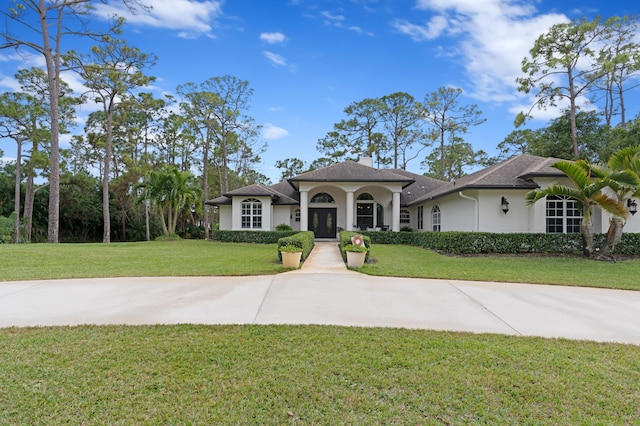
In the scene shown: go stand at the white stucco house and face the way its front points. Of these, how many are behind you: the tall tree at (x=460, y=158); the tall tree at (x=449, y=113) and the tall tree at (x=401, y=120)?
3

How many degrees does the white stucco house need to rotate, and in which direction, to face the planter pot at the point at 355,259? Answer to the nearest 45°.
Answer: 0° — it already faces it

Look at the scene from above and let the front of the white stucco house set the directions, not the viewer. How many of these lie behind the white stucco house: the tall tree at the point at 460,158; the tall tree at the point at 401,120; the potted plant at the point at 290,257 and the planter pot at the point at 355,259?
2

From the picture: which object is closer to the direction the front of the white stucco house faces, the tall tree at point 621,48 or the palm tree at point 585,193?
the palm tree

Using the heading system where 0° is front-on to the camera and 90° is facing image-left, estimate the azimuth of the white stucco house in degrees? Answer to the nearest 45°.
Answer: approximately 0°

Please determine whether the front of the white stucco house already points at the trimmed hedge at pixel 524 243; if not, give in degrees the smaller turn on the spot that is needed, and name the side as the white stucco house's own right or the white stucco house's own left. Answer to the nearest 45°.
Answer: approximately 45° to the white stucco house's own left

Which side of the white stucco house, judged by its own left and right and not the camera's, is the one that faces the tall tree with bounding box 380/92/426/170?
back

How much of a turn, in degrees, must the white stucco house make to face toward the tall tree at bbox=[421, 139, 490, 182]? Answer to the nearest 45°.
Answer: approximately 180°

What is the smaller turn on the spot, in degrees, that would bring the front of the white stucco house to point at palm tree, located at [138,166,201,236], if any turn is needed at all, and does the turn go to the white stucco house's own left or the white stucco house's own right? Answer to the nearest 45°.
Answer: approximately 90° to the white stucco house's own right

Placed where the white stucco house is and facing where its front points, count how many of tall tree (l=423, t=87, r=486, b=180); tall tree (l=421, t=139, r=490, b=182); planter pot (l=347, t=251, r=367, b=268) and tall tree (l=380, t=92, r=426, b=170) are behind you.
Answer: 3

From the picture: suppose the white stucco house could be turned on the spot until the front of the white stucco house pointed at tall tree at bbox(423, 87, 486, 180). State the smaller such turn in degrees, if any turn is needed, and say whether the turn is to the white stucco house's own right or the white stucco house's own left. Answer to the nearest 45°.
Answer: approximately 180°

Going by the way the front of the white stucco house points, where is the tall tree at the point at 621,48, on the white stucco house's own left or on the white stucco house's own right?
on the white stucco house's own left
